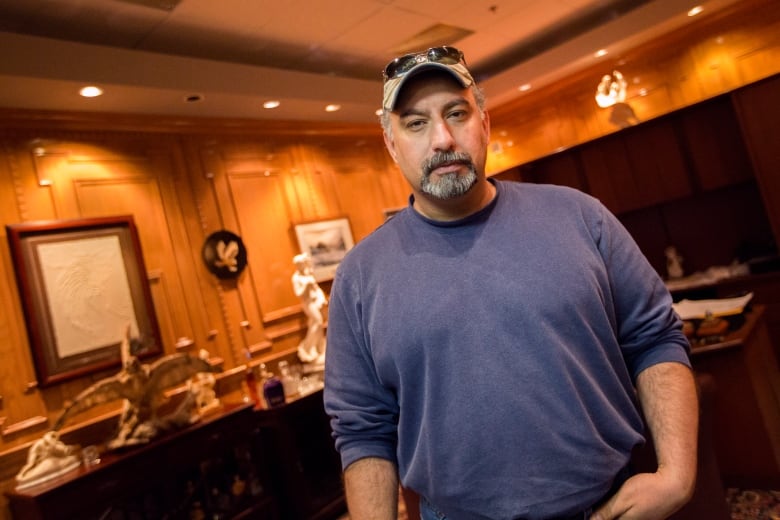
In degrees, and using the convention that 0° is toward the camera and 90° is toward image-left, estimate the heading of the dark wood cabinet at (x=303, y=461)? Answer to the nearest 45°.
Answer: approximately 315°

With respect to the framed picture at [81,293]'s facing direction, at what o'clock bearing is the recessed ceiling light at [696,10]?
The recessed ceiling light is roughly at 11 o'clock from the framed picture.

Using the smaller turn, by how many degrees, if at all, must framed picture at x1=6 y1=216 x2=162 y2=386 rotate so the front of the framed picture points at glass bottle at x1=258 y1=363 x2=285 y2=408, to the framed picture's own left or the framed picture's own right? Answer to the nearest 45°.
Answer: approximately 45° to the framed picture's own left

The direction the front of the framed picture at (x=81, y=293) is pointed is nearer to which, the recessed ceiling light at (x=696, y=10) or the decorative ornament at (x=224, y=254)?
the recessed ceiling light

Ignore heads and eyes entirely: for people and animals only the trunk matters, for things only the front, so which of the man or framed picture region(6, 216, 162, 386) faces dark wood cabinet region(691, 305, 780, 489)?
the framed picture

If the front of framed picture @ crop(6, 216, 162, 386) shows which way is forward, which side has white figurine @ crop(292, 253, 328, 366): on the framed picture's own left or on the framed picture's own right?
on the framed picture's own left

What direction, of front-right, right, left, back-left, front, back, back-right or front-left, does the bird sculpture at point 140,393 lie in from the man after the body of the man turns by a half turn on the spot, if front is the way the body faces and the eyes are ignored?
front-left

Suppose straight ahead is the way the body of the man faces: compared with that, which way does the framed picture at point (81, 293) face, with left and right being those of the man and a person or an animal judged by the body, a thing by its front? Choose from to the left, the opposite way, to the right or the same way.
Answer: to the left

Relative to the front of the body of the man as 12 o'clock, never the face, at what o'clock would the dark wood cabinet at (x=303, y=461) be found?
The dark wood cabinet is roughly at 5 o'clock from the man.

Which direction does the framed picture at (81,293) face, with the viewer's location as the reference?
facing the viewer and to the right of the viewer

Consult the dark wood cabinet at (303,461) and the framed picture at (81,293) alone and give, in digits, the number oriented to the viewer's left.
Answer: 0

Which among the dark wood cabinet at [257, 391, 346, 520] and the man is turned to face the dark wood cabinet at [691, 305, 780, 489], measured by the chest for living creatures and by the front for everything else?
the dark wood cabinet at [257, 391, 346, 520]

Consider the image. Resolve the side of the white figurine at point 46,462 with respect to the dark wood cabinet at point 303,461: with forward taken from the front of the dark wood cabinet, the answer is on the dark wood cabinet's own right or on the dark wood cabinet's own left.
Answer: on the dark wood cabinet's own right

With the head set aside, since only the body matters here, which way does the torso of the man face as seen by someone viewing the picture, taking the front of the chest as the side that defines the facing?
toward the camera

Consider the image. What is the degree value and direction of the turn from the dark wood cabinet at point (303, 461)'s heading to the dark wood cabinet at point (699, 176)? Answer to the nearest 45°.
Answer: approximately 45° to its left
